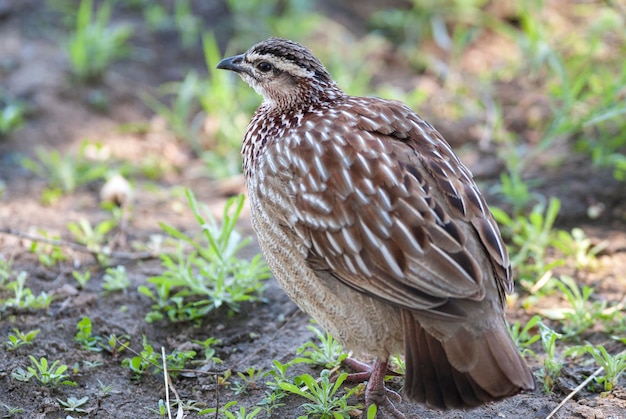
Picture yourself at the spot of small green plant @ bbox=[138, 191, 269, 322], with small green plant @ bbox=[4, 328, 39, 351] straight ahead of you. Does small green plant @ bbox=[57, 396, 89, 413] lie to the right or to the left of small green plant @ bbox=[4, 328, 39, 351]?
left

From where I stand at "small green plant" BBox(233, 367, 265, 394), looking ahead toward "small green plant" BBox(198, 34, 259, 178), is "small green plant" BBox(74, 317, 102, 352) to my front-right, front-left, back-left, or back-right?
front-left

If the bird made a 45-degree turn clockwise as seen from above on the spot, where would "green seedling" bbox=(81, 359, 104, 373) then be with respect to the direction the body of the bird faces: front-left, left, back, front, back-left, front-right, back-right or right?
left

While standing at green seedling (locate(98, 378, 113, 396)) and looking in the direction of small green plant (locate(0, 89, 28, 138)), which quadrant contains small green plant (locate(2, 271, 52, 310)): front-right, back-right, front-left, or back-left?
front-left

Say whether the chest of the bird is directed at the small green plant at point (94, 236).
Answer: yes

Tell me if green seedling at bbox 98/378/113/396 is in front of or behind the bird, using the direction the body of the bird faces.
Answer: in front

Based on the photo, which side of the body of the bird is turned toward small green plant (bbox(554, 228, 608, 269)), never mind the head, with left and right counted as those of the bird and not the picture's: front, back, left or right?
right

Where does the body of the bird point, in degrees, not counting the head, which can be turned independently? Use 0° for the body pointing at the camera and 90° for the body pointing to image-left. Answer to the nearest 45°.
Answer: approximately 135°

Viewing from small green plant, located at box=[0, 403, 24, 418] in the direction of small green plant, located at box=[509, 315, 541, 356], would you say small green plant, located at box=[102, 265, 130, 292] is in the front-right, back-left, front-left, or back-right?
front-left

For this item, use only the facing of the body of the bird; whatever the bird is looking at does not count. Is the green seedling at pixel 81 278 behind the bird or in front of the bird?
in front

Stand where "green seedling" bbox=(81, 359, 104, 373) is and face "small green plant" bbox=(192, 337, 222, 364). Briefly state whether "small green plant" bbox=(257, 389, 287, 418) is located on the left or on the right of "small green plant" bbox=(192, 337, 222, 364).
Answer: right

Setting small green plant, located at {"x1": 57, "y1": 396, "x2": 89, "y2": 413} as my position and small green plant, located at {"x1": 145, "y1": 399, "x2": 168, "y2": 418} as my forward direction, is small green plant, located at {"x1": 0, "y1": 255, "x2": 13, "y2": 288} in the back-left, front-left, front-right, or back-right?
back-left

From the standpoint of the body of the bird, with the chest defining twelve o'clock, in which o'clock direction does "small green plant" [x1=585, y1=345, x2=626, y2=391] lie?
The small green plant is roughly at 4 o'clock from the bird.

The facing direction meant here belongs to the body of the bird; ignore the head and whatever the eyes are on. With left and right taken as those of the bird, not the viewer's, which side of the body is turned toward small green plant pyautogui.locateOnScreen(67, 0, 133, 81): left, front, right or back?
front

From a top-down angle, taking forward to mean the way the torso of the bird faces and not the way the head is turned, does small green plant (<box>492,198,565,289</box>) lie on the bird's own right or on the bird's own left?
on the bird's own right
